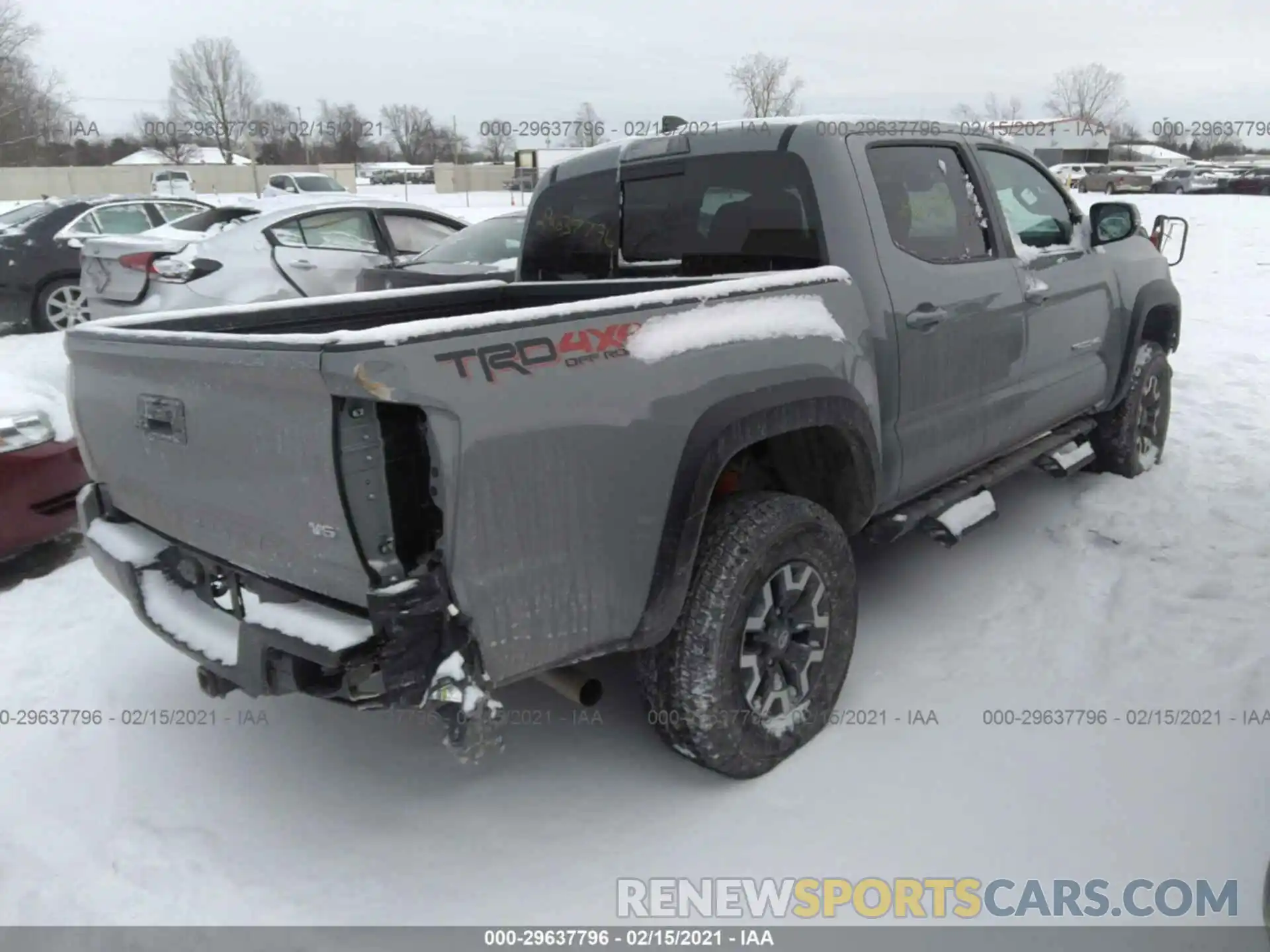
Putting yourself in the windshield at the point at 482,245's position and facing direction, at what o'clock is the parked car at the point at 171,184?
The parked car is roughly at 4 o'clock from the windshield.

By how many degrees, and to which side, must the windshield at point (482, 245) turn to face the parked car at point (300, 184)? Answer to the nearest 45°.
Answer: approximately 135° to its right

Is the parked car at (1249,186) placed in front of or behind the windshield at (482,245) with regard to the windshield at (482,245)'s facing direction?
behind

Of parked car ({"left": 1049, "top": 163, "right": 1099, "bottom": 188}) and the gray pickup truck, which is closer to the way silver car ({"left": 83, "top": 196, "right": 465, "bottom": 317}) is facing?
the parked car

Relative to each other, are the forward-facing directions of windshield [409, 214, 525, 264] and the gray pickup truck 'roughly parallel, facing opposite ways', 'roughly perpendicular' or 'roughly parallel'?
roughly parallel, facing opposite ways

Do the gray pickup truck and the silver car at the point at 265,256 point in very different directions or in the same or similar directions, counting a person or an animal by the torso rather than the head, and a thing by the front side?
same or similar directions

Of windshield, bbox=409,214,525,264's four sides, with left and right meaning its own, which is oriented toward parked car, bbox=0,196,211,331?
right

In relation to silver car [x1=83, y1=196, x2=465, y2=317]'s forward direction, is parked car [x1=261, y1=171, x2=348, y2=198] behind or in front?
in front

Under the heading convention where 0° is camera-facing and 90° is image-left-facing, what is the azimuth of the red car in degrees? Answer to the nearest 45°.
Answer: approximately 315°

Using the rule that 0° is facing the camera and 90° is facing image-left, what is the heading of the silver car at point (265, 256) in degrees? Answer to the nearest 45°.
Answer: approximately 225°

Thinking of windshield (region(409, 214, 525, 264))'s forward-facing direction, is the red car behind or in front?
in front

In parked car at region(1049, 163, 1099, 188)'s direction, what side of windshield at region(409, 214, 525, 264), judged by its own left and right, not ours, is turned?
back

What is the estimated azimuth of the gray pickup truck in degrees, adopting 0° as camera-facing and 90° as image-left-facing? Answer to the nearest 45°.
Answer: approximately 225°
